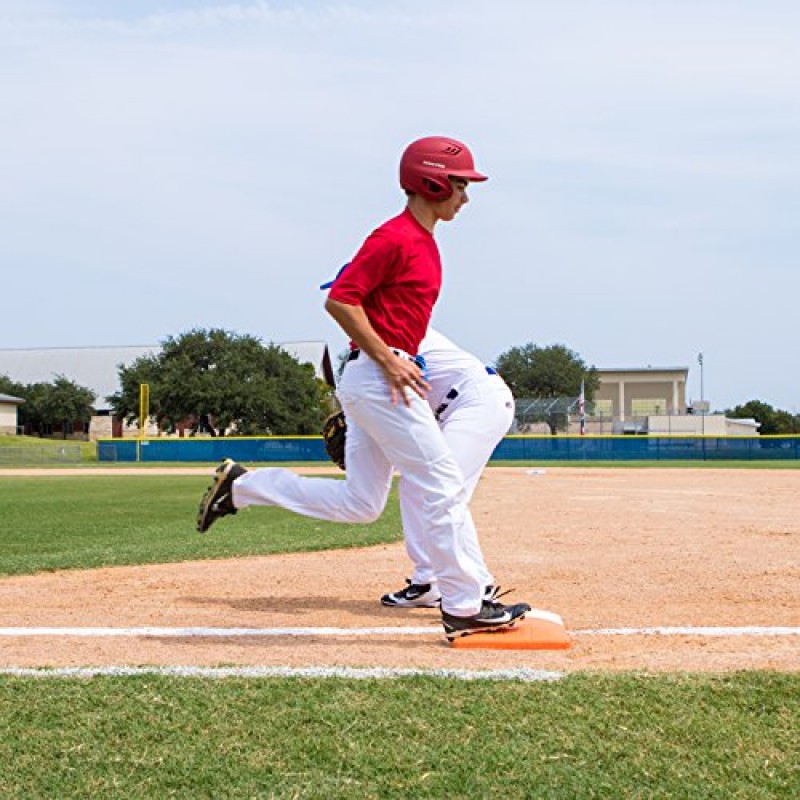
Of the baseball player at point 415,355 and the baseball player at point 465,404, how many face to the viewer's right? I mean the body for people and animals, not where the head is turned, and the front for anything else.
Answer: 1

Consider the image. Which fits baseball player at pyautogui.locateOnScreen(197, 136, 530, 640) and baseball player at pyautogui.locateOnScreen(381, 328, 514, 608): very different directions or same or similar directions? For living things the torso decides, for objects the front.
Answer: very different directions

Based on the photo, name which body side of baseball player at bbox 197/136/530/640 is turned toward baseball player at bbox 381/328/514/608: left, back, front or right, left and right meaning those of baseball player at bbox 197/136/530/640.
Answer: left

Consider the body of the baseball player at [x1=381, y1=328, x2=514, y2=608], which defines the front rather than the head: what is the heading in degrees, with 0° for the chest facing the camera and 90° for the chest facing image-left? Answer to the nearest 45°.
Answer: approximately 90°

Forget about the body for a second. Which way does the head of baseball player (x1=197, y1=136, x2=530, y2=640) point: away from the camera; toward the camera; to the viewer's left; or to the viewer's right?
to the viewer's right

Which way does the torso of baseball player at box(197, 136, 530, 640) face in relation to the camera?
to the viewer's right

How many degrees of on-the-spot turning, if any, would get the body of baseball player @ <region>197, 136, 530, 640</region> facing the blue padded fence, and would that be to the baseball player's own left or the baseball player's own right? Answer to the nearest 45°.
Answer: approximately 90° to the baseball player's own left

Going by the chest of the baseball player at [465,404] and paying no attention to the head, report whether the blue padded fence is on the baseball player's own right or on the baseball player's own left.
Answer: on the baseball player's own right
